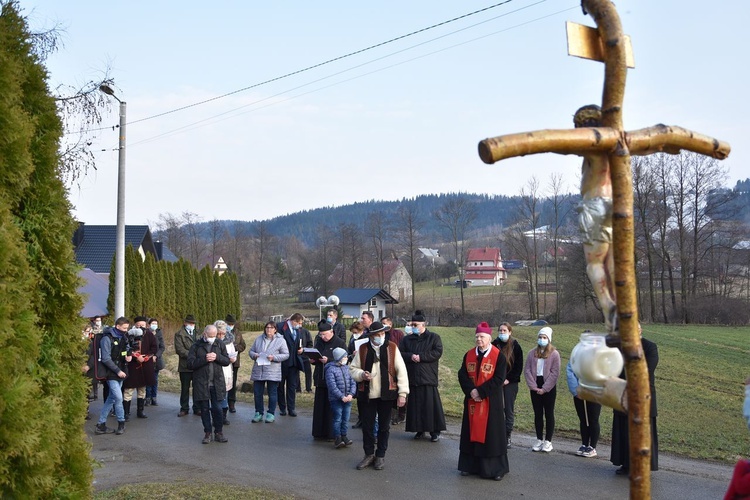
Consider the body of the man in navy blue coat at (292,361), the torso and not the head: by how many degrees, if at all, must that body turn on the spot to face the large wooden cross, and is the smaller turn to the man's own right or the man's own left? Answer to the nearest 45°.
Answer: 0° — they already face it

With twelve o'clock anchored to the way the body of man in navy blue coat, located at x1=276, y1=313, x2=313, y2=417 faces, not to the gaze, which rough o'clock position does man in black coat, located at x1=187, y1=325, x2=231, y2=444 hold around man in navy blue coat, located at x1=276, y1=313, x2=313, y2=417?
man in black coat, located at x1=187, y1=325, x2=231, y2=444 is roughly at 1 o'clock from man in navy blue coat, located at x1=276, y1=313, x2=313, y2=417.

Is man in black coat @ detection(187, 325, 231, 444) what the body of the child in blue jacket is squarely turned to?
no

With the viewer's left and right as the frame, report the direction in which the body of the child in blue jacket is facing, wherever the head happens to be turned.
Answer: facing the viewer and to the right of the viewer

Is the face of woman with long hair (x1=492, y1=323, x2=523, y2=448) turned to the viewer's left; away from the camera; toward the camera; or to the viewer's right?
toward the camera

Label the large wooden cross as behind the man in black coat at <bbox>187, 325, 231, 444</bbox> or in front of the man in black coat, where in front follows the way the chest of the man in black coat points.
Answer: in front

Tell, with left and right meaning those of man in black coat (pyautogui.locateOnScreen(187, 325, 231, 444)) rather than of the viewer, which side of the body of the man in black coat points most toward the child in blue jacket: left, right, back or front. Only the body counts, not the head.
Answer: left

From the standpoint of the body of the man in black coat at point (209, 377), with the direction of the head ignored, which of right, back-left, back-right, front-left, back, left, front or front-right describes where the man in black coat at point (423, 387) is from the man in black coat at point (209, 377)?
left

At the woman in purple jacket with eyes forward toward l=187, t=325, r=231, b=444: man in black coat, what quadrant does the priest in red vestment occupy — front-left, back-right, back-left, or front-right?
front-left

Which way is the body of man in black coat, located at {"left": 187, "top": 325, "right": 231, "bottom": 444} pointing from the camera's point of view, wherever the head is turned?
toward the camera

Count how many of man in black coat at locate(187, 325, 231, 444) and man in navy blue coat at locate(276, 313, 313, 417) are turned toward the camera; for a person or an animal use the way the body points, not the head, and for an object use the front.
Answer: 2

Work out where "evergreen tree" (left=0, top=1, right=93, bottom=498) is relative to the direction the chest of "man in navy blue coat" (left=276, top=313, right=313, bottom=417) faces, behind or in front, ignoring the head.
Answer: in front

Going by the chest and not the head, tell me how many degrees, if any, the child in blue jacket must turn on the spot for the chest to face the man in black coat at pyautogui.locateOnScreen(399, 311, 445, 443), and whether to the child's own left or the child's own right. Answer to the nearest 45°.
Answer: approximately 45° to the child's own left

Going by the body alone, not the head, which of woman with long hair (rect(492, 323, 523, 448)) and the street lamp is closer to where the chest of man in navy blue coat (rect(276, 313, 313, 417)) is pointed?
the woman with long hair

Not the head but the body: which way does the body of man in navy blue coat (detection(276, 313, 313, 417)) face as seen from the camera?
toward the camera

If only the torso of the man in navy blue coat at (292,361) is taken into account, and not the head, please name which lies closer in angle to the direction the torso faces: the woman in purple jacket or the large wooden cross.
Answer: the large wooden cross

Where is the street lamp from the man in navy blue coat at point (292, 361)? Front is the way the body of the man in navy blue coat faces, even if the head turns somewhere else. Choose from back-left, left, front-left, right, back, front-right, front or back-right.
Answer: back-right

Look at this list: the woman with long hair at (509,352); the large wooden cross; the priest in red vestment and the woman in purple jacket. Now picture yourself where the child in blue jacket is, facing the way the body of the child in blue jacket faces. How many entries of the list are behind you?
0

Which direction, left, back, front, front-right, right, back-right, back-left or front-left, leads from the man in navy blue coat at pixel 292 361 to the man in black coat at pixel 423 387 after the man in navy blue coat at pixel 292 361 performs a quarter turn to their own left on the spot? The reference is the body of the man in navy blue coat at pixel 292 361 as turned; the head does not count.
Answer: front-right

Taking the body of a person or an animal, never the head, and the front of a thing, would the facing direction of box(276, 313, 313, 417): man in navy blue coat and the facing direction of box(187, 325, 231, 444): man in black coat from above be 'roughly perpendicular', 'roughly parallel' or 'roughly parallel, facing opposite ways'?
roughly parallel
